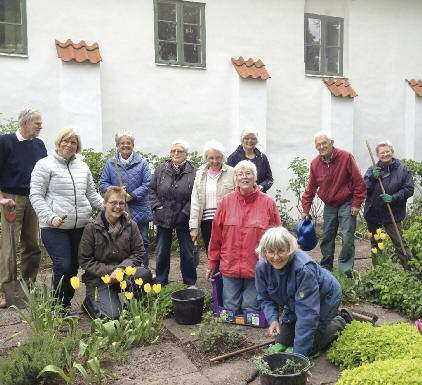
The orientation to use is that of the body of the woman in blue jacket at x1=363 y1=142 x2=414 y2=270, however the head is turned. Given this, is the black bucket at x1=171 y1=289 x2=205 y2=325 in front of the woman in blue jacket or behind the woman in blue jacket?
in front

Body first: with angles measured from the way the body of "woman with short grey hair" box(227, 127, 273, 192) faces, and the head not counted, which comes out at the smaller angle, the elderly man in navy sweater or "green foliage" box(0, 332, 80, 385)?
the green foliage

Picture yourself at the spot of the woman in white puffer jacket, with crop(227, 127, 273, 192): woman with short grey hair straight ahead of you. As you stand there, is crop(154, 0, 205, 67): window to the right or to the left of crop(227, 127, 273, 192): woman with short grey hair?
left

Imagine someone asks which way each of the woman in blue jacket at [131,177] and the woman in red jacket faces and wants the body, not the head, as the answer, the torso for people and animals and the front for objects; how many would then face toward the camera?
2

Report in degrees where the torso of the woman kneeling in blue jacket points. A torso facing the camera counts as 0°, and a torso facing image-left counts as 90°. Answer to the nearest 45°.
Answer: approximately 45°

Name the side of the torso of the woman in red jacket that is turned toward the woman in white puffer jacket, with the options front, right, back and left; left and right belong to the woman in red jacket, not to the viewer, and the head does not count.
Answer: right

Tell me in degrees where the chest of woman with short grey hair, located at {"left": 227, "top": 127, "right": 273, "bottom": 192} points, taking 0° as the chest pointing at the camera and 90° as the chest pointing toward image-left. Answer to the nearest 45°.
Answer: approximately 0°

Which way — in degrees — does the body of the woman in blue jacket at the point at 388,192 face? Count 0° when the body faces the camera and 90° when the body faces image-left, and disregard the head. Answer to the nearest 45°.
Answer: approximately 0°

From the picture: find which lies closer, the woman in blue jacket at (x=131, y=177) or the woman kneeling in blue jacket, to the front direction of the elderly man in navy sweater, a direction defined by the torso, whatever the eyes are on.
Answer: the woman kneeling in blue jacket

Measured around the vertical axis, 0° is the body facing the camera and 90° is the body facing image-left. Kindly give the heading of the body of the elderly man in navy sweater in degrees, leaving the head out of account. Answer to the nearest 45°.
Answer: approximately 315°
